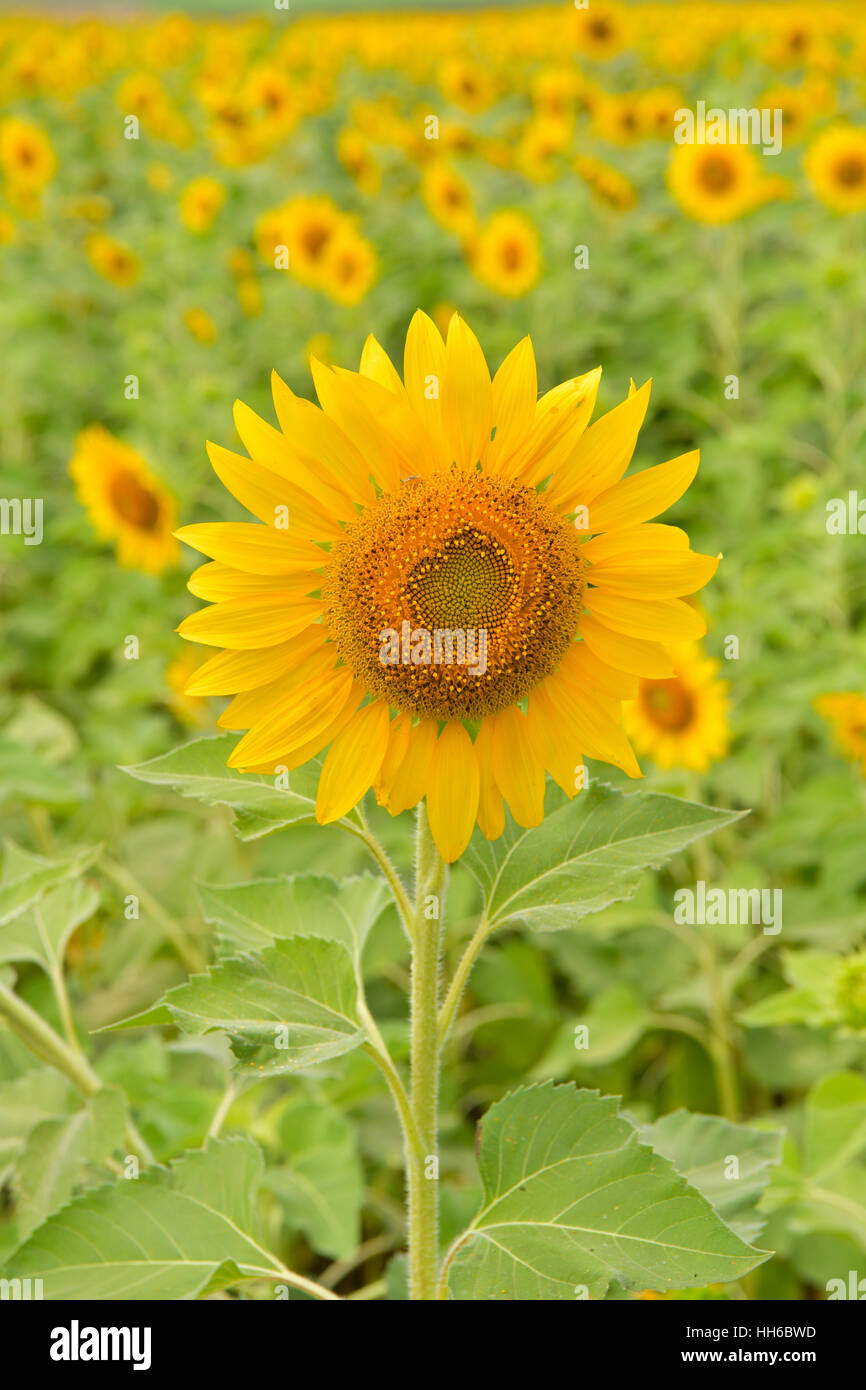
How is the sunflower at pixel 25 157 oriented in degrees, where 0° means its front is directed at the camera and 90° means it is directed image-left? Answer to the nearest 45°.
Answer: approximately 0°

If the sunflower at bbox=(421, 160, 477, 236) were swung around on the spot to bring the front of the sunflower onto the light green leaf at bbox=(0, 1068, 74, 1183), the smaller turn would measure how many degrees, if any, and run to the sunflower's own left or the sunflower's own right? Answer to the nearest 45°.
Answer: approximately 45° to the sunflower's own right

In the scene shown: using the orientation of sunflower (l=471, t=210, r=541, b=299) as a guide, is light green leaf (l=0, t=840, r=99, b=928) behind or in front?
in front

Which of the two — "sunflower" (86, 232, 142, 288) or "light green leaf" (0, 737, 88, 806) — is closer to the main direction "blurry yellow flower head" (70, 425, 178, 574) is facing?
the light green leaf

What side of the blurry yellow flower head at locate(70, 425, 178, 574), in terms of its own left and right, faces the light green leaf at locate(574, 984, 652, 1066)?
front

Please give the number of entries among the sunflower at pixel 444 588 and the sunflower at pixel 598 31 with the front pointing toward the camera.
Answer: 2

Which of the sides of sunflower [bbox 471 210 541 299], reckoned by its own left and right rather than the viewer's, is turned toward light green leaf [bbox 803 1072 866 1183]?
front

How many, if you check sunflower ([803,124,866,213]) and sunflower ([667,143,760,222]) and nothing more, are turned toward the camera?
2

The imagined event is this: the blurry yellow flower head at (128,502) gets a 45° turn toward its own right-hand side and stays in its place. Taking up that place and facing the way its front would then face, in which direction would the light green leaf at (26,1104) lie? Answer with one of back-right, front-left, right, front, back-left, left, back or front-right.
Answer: front

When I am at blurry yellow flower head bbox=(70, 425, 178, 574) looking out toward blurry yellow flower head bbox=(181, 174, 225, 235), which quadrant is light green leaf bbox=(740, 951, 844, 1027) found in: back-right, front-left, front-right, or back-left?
back-right

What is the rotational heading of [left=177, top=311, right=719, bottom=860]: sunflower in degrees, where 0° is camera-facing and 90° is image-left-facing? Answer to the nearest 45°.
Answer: approximately 0°
